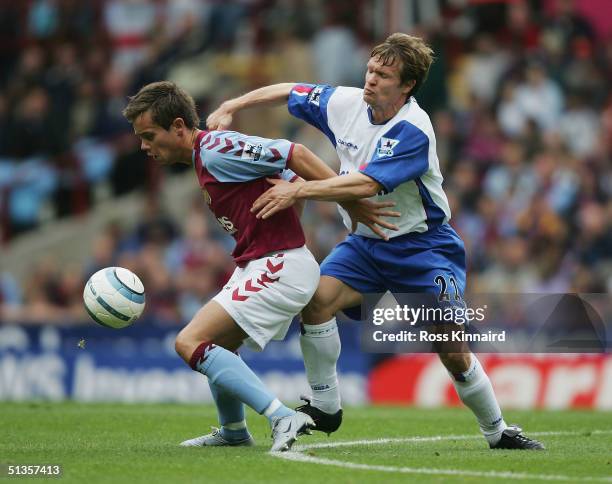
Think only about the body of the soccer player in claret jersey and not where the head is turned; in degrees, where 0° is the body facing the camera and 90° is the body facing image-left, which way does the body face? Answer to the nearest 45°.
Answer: approximately 90°

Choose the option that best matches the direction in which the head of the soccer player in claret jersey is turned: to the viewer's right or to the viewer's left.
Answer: to the viewer's left

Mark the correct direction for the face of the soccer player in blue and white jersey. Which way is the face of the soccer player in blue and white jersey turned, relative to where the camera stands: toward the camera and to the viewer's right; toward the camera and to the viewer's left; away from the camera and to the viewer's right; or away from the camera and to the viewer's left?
toward the camera and to the viewer's left

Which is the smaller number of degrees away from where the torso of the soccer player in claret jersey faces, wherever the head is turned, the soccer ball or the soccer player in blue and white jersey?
the soccer ball

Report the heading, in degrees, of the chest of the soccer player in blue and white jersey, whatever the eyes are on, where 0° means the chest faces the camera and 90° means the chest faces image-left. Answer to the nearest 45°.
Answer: approximately 45°

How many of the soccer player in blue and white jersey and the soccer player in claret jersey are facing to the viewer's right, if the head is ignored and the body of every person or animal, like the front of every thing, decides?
0

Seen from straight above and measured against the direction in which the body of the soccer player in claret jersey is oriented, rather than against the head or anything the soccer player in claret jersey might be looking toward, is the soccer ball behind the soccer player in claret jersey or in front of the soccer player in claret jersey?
in front

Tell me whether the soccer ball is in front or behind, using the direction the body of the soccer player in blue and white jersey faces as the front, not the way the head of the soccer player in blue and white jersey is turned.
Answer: in front

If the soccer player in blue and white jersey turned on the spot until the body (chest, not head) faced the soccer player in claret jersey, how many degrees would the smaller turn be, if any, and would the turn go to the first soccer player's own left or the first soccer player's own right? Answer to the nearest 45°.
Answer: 0° — they already face them

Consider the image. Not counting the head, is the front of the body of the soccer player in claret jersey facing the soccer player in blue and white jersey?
no
